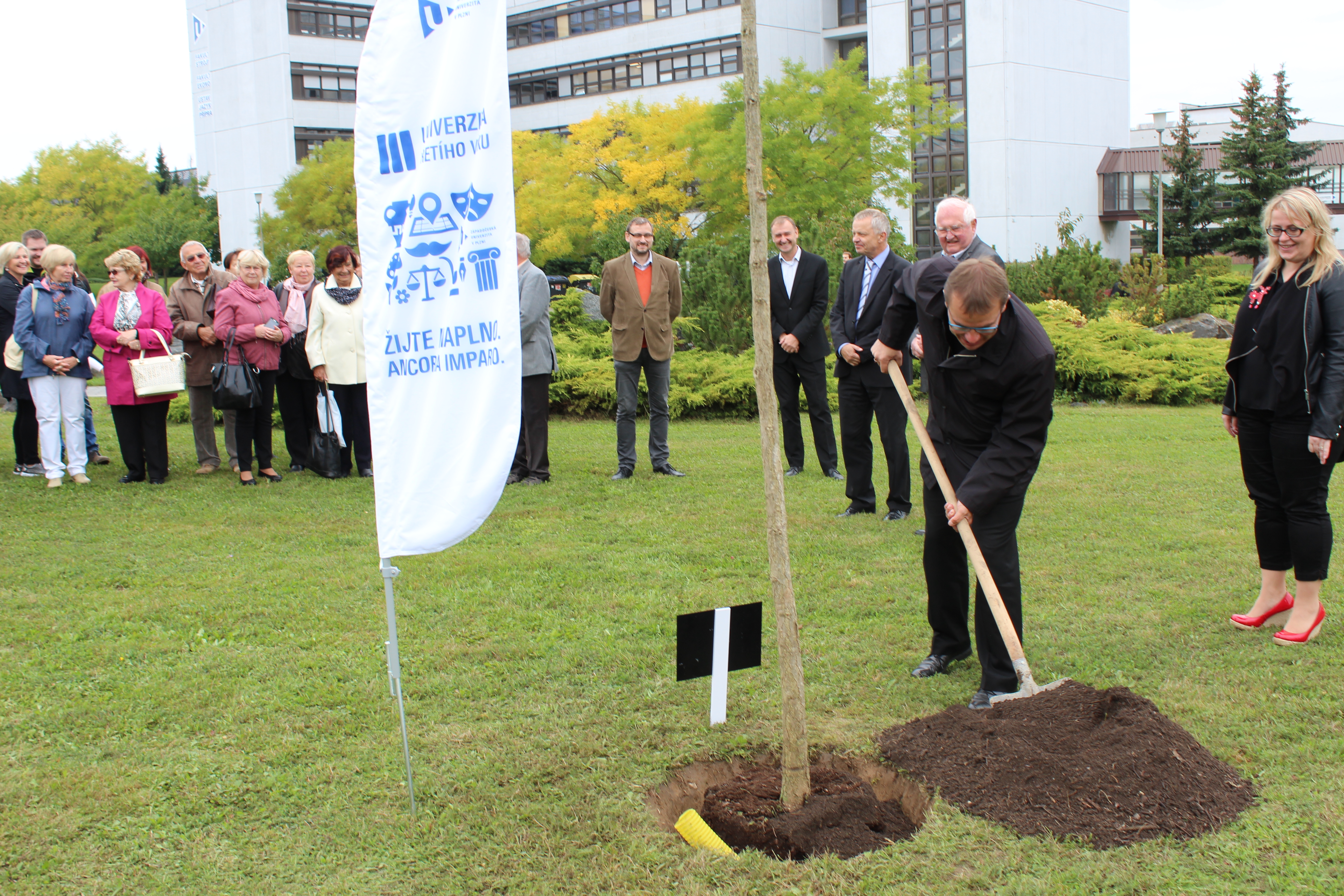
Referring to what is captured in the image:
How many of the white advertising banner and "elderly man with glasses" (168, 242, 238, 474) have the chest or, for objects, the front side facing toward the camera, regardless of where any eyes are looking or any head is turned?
2

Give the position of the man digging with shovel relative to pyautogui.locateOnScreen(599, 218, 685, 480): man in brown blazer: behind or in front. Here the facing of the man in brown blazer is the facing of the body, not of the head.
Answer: in front

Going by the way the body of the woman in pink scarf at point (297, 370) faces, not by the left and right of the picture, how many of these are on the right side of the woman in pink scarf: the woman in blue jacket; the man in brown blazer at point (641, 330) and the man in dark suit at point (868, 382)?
1

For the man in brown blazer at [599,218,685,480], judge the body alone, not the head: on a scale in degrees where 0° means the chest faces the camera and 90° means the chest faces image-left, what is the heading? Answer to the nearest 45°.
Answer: approximately 0°

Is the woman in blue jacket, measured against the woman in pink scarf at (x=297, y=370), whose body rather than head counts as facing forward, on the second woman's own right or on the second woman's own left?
on the second woman's own right

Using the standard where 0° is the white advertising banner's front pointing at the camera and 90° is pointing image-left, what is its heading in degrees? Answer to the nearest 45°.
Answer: approximately 0°

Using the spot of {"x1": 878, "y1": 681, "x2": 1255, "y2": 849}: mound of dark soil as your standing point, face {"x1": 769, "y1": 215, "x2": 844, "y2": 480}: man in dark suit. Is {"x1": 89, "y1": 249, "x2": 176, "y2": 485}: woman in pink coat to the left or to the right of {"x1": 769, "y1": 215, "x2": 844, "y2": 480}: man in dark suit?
left

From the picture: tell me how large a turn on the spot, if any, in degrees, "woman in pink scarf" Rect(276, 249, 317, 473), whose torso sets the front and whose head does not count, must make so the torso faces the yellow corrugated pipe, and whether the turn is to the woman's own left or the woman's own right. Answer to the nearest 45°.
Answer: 0° — they already face it
